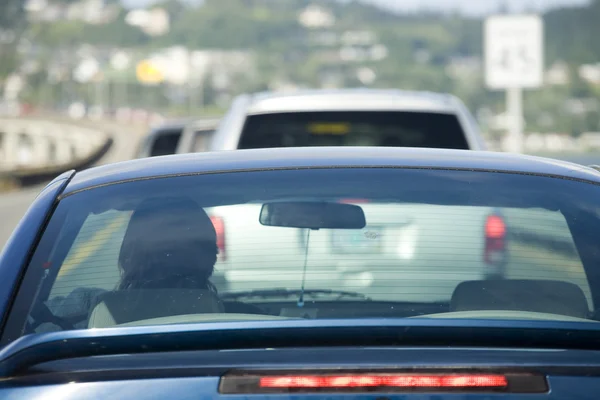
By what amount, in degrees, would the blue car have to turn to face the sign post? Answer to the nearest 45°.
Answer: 0° — it already faces it

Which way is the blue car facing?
away from the camera

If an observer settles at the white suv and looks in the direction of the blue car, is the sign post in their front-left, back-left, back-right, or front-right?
back-left

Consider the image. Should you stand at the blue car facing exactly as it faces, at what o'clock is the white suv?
The white suv is roughly at 12 o'clock from the blue car.
